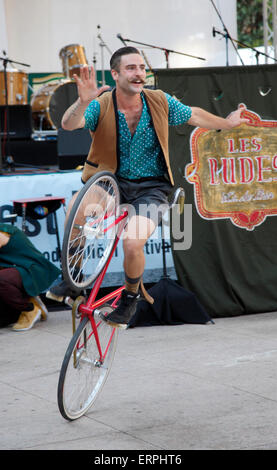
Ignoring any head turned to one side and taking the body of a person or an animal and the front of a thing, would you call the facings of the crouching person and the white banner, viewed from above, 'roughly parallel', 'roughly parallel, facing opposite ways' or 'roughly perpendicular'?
roughly perpendicular

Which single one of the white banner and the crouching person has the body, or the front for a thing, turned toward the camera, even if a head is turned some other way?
the white banner

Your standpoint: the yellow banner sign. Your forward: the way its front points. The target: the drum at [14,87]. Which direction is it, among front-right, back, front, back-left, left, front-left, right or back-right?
back-right

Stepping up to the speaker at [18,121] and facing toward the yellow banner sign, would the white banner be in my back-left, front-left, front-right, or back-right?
front-right

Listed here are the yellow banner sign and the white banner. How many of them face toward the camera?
2

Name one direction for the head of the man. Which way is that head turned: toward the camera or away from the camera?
toward the camera

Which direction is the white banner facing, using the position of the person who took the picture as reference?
facing the viewer

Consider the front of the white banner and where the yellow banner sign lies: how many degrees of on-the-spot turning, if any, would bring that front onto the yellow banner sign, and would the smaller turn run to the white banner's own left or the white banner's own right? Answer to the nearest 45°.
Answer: approximately 90° to the white banner's own left

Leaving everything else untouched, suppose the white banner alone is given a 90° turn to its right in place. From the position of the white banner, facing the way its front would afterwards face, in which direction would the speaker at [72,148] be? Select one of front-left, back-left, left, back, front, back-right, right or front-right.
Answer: right

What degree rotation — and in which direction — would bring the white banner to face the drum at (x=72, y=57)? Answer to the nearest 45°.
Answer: approximately 180°

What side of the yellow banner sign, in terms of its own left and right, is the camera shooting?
front

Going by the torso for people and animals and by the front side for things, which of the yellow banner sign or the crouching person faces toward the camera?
the yellow banner sign

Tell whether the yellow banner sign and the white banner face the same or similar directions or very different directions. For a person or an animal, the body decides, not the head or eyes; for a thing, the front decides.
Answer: same or similar directions
